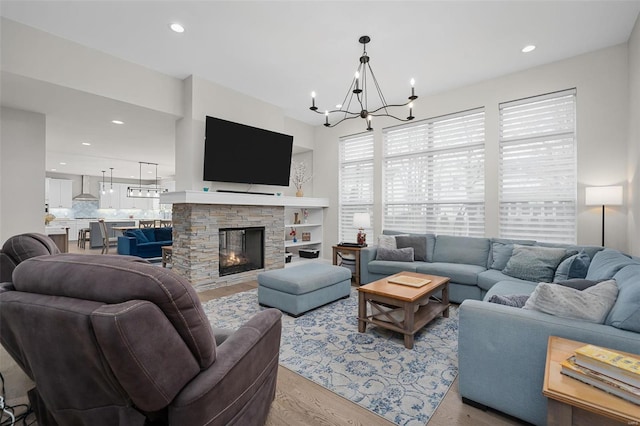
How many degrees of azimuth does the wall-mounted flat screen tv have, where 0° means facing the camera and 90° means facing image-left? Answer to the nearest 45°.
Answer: approximately 315°

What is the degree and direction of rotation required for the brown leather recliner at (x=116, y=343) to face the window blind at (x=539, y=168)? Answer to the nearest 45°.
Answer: approximately 45° to its right

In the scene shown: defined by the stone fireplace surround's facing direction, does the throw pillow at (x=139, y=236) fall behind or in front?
behind

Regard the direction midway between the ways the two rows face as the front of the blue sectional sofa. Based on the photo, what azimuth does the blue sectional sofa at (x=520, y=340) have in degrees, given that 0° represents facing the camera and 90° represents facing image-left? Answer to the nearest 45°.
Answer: approximately 45°

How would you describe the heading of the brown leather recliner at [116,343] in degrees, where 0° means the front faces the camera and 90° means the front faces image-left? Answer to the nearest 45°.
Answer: approximately 225°

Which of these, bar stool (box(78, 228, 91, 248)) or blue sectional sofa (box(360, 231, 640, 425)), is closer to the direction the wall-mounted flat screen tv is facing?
the blue sectional sofa

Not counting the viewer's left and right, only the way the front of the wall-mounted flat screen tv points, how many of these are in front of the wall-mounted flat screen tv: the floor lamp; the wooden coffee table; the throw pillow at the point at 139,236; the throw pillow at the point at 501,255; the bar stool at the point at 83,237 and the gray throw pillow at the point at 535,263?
4

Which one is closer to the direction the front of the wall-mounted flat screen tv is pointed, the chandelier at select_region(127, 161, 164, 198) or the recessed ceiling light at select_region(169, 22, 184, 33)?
the recessed ceiling light
